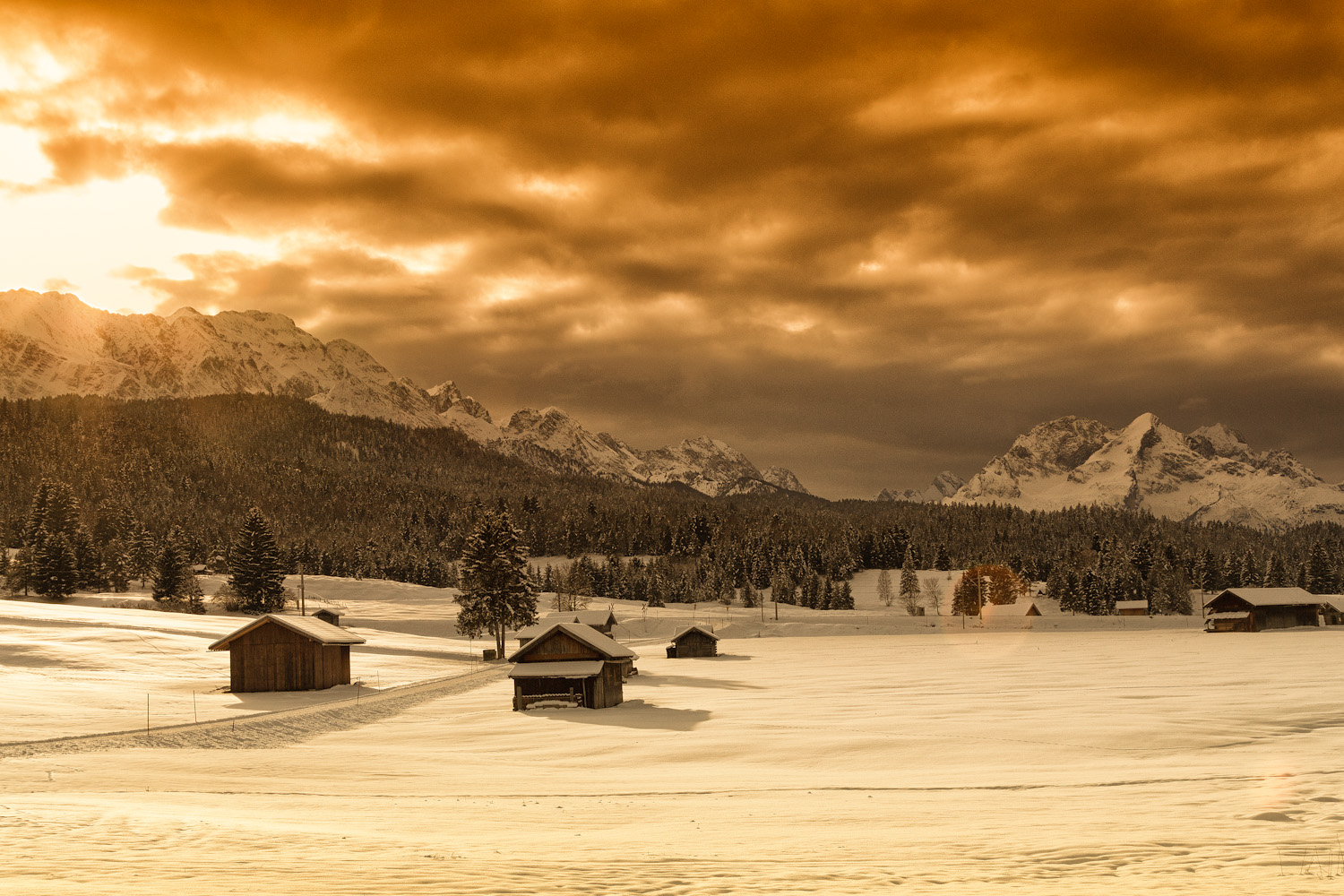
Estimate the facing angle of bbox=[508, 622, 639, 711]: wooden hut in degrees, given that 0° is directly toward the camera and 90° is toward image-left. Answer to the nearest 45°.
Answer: approximately 0°

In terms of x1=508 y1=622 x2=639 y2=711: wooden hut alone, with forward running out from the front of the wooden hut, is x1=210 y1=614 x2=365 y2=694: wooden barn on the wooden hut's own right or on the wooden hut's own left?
on the wooden hut's own right
